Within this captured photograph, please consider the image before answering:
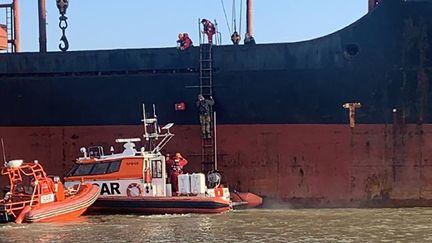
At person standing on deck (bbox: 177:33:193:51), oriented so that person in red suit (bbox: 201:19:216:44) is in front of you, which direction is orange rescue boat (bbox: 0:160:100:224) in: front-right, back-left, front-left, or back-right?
back-right

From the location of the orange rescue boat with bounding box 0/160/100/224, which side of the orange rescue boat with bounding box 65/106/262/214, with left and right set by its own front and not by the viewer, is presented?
front

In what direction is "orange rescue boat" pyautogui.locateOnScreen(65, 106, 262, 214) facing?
to the viewer's left
